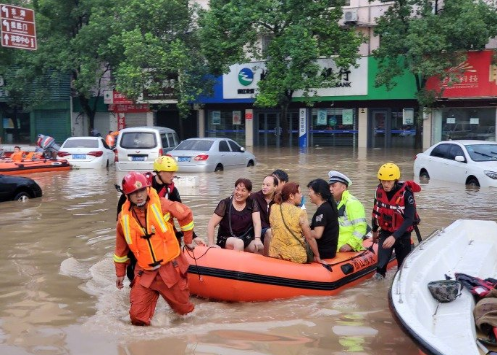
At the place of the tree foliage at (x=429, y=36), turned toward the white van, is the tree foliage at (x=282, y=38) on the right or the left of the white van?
right

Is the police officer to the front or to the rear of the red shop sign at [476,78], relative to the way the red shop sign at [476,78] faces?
to the front

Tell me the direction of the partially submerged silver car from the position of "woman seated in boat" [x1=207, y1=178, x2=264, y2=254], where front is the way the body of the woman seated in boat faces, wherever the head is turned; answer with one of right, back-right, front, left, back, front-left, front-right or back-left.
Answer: back

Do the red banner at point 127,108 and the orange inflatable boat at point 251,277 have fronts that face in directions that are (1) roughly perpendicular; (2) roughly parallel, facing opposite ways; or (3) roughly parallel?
roughly perpendicular

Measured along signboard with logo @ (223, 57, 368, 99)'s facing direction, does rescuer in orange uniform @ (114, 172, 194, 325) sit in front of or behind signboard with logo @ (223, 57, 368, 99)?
in front

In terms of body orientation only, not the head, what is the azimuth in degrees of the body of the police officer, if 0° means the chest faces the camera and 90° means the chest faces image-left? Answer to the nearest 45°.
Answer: approximately 90°

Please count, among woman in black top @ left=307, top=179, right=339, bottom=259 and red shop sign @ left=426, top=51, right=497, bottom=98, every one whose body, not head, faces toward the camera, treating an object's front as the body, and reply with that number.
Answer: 1

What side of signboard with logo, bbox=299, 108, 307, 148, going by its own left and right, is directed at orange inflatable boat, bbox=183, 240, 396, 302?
front

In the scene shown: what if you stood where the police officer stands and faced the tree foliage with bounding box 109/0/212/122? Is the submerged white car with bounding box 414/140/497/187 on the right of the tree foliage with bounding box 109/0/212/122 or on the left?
right

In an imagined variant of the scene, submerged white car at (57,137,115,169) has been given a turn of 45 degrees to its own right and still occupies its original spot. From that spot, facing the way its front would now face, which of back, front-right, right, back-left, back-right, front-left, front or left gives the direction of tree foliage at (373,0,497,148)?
front-right

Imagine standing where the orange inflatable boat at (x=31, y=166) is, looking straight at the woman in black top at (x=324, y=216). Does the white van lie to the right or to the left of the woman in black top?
left

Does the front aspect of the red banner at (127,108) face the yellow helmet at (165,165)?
yes

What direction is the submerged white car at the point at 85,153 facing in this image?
away from the camera
